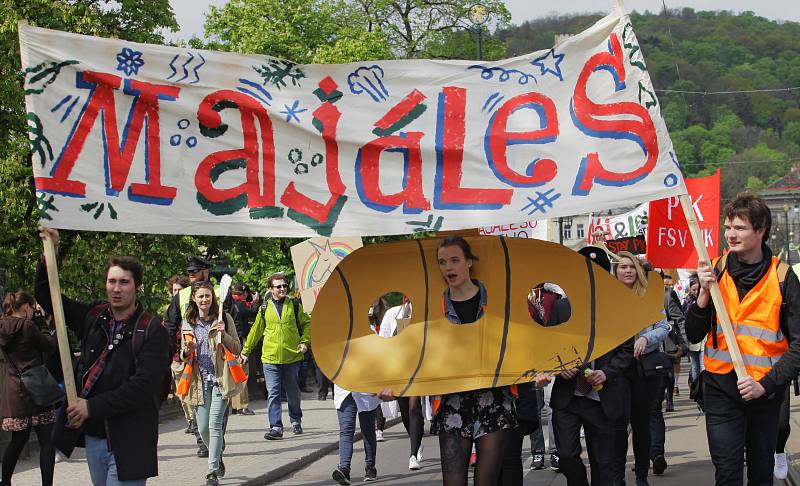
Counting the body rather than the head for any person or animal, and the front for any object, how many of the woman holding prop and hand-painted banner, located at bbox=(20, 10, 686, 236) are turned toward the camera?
2

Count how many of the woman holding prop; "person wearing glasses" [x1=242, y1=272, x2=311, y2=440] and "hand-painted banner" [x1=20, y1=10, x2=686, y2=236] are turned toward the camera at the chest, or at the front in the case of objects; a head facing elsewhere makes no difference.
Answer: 3

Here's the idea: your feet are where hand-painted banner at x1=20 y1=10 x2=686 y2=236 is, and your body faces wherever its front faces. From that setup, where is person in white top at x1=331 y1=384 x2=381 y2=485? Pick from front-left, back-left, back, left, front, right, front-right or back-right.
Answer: back

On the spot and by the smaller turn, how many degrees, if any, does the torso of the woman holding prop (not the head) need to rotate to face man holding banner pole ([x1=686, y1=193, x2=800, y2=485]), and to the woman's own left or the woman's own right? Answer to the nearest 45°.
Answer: approximately 45° to the woman's own left

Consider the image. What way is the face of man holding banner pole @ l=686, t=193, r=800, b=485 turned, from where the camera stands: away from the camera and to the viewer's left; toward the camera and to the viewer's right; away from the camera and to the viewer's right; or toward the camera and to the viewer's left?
toward the camera and to the viewer's left

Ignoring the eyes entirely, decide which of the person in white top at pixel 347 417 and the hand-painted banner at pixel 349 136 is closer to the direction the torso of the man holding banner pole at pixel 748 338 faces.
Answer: the hand-painted banner

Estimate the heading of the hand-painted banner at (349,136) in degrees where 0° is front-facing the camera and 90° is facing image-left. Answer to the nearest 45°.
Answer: approximately 0°

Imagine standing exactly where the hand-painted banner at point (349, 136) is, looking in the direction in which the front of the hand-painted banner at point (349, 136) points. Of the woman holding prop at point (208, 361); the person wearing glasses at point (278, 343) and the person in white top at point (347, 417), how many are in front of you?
0

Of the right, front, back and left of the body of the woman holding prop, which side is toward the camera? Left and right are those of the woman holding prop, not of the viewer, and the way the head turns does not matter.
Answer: front

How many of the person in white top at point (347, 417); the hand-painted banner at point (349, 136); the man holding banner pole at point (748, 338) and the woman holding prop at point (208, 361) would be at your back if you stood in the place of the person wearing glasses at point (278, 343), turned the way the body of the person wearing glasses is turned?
0

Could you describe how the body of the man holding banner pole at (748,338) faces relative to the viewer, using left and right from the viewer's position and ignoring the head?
facing the viewer and to the left of the viewer

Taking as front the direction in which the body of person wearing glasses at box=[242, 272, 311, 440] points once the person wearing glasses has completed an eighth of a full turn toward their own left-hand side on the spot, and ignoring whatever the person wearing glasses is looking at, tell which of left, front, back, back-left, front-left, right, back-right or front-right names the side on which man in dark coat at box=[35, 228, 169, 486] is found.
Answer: front-right

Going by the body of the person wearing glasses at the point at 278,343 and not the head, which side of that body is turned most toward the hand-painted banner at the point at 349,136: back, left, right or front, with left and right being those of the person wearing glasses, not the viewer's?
front

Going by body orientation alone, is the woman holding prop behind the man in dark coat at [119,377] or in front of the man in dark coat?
behind

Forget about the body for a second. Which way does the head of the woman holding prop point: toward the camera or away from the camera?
toward the camera
